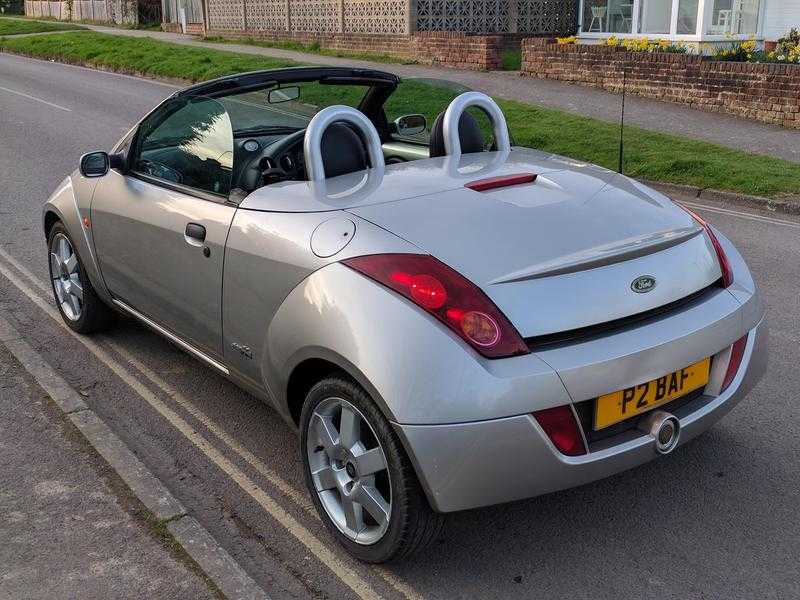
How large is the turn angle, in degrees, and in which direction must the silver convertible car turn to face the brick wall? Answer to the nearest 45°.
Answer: approximately 45° to its right

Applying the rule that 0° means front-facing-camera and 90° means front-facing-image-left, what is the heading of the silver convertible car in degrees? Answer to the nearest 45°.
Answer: approximately 135°

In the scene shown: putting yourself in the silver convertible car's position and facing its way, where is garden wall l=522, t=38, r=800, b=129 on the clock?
The garden wall is roughly at 2 o'clock from the silver convertible car.
